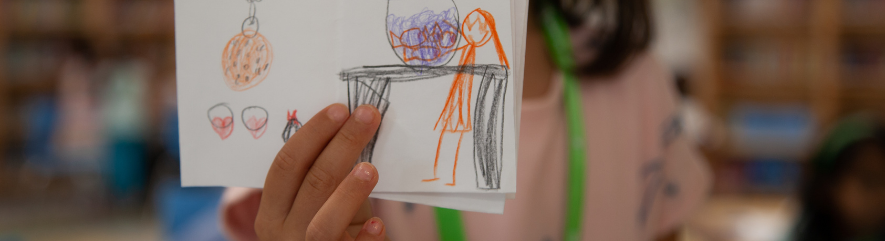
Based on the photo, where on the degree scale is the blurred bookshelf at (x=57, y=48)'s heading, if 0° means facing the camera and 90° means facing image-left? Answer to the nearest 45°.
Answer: approximately 0°

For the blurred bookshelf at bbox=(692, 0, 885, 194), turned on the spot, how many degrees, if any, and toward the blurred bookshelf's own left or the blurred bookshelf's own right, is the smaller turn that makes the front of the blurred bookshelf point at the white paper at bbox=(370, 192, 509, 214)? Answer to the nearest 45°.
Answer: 0° — it already faces it

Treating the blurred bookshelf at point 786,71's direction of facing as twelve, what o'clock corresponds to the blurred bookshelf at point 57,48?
the blurred bookshelf at point 57,48 is roughly at 2 o'clock from the blurred bookshelf at point 786,71.

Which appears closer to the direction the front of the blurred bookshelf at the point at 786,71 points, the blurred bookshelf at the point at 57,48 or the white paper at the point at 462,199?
the white paper

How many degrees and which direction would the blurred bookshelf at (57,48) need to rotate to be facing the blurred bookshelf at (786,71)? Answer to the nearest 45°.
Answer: approximately 45° to its left

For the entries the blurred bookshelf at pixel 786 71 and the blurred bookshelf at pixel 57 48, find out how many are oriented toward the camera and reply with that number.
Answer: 2

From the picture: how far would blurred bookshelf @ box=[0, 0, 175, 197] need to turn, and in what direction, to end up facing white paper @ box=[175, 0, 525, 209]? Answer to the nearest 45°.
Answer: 0° — it already faces it

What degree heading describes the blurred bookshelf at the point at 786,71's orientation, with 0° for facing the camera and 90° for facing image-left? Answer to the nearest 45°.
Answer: approximately 0°

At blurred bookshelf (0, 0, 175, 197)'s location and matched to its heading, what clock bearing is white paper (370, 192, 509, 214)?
The white paper is roughly at 12 o'clock from the blurred bookshelf.

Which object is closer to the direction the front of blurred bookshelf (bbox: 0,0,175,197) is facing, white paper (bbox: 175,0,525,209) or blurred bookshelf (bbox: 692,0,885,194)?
the white paper

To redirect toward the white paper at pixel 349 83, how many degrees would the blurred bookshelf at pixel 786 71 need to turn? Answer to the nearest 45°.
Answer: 0° — it already faces it
